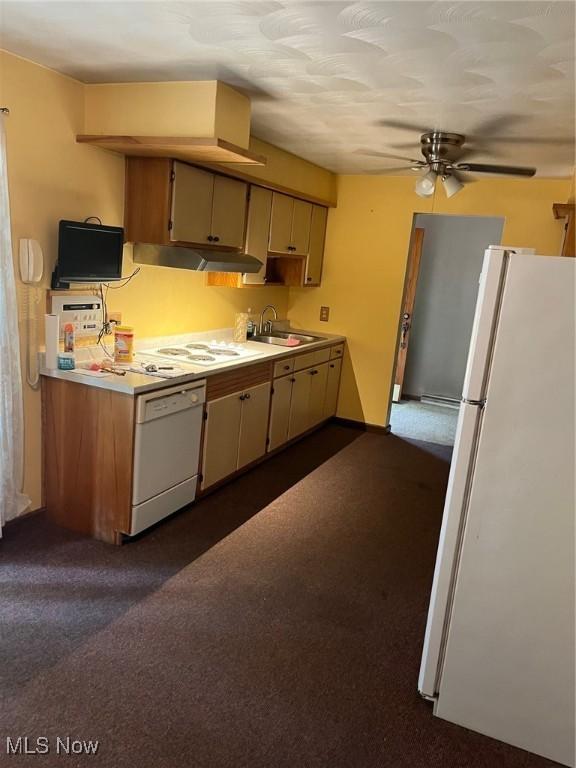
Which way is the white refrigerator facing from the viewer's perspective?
to the viewer's left

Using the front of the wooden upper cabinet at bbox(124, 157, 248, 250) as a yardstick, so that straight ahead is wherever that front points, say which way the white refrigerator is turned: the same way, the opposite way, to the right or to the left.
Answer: the opposite way

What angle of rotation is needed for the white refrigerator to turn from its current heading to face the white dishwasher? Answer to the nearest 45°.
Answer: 0° — it already faces it

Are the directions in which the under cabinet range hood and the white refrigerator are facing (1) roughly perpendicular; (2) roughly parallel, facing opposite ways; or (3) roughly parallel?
roughly parallel, facing opposite ways

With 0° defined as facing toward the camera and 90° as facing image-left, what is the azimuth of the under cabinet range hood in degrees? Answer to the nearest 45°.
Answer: approximately 315°

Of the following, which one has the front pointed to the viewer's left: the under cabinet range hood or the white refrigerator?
the white refrigerator

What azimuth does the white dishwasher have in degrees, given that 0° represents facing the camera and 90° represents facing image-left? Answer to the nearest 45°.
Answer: approximately 315°

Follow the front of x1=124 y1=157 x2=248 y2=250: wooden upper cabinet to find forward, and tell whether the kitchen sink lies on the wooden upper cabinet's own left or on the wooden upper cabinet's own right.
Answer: on the wooden upper cabinet's own left

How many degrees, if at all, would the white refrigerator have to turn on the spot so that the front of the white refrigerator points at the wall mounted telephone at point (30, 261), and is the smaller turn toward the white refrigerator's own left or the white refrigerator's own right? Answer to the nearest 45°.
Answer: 0° — it already faces it

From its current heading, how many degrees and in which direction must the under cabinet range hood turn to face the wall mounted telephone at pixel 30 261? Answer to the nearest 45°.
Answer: approximately 90° to its right

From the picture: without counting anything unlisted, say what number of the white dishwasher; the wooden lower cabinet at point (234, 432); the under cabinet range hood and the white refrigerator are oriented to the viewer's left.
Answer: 1

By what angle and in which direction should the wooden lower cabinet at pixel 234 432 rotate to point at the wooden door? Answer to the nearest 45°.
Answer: approximately 90° to its left

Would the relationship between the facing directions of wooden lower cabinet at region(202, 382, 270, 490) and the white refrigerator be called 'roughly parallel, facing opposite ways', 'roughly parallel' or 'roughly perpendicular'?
roughly parallel, facing opposite ways

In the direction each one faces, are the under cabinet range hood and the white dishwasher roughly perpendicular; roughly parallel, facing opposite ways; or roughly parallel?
roughly parallel

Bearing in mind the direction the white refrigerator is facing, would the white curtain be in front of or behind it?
in front

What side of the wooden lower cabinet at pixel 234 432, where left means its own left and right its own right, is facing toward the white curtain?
right

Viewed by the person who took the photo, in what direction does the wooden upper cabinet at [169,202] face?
facing the viewer and to the right of the viewer

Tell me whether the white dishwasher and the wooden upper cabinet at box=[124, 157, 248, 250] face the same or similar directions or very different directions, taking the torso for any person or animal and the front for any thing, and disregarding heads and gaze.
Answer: same or similar directions

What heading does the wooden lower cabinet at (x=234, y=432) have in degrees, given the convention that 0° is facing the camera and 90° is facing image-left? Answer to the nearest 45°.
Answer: approximately 315°
